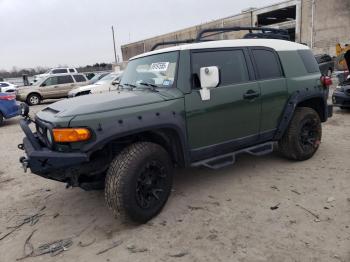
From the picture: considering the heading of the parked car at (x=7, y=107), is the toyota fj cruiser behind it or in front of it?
behind

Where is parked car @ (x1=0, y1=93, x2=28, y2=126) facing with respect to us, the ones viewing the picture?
facing away from the viewer and to the left of the viewer

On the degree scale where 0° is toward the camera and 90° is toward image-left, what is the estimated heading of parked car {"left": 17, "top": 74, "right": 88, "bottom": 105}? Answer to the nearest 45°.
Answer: approximately 45°

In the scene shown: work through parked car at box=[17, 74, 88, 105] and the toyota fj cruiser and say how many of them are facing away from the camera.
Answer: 0

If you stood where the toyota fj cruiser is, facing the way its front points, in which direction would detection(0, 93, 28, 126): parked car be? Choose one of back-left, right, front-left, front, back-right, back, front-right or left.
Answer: right

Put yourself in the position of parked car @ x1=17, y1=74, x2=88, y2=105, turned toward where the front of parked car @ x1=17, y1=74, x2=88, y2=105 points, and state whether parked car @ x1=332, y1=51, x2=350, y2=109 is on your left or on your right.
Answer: on your left

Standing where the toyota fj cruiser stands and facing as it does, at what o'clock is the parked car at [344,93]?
The parked car is roughly at 6 o'clock from the toyota fj cruiser.

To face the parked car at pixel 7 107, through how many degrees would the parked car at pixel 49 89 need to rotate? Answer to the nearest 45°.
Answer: approximately 45° to its left

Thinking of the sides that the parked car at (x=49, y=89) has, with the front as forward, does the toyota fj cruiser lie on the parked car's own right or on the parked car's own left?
on the parked car's own left
